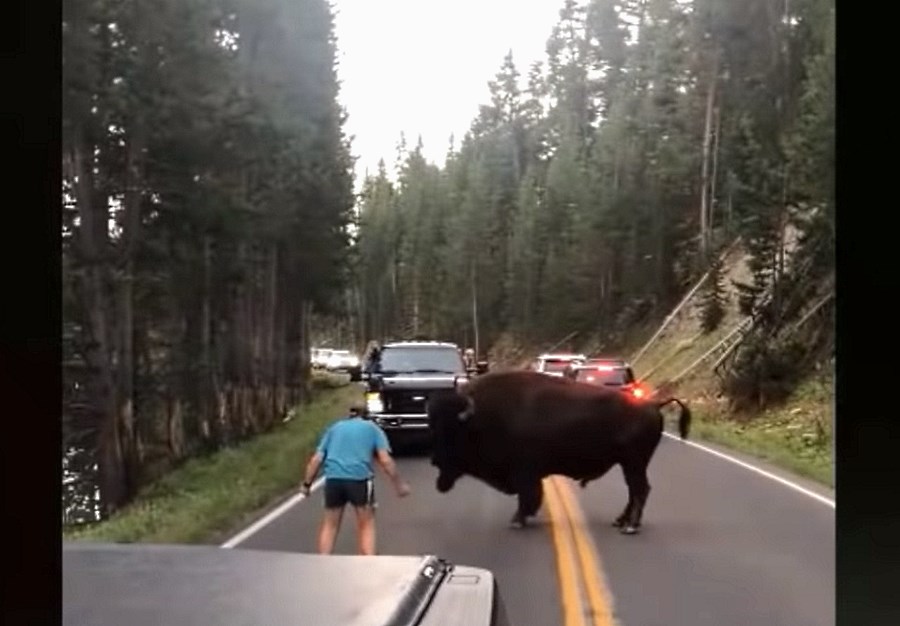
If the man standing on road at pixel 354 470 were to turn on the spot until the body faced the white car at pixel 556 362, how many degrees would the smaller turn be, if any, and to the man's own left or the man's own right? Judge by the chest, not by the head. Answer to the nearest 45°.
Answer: approximately 45° to the man's own right

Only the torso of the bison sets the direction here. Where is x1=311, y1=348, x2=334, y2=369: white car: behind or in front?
in front

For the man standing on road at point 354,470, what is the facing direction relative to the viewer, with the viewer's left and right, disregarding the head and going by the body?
facing away from the viewer and to the right of the viewer

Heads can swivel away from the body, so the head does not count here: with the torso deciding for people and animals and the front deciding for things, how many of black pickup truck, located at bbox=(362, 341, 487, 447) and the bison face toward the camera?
1

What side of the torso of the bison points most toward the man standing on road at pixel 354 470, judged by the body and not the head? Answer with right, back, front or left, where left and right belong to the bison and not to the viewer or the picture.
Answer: front

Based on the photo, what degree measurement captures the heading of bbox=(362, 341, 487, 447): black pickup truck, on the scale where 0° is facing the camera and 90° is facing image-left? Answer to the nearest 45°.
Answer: approximately 0°

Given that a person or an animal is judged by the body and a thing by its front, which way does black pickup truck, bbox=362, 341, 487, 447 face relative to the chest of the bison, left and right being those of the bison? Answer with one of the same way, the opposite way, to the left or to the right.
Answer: to the left

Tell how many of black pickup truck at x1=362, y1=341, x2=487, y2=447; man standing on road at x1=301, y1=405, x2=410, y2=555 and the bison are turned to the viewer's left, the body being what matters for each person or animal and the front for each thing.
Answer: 1

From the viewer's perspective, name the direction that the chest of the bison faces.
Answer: to the viewer's left
